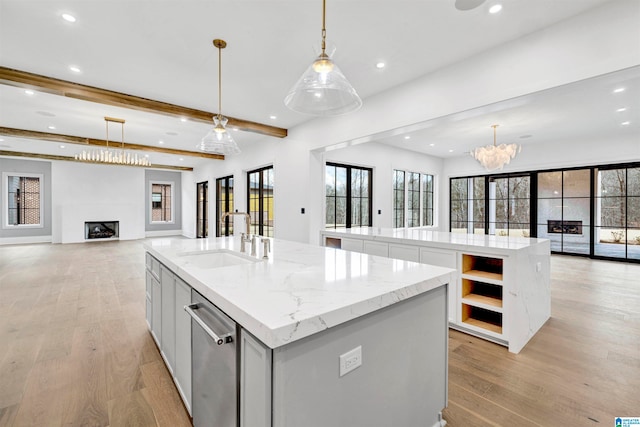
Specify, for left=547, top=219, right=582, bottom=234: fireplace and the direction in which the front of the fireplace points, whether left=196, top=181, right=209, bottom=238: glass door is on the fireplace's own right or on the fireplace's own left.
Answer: on the fireplace's own right

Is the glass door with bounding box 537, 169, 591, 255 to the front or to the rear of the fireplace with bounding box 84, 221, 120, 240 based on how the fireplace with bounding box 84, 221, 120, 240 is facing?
to the front

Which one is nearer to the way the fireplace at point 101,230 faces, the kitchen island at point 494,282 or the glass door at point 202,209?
the kitchen island

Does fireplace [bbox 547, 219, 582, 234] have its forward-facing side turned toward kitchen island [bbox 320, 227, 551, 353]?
yes

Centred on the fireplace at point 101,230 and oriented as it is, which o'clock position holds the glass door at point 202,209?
The glass door is roughly at 10 o'clock from the fireplace.

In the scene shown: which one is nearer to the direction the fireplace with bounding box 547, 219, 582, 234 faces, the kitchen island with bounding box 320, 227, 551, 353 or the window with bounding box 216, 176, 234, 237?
the kitchen island

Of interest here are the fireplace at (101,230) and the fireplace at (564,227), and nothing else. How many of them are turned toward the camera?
2

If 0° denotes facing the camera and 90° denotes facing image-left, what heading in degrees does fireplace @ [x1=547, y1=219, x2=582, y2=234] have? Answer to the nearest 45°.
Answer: approximately 0°

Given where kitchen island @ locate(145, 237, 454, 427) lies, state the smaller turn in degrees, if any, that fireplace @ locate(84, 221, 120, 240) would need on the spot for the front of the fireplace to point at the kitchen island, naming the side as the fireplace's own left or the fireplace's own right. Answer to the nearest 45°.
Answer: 0° — it already faces it
